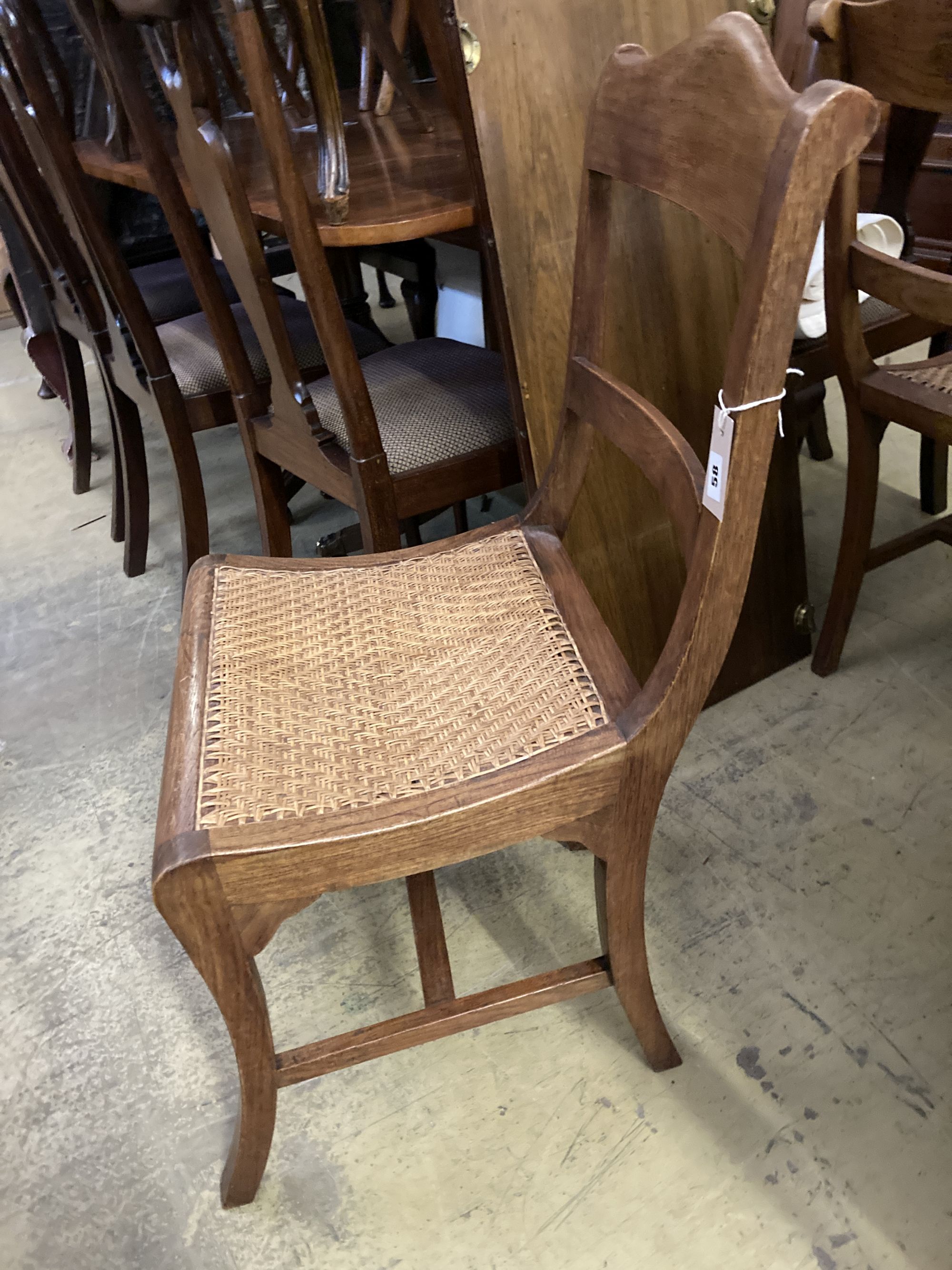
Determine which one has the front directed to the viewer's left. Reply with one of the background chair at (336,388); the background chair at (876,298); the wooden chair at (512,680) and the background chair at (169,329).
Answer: the wooden chair

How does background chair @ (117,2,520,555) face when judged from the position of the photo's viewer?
facing away from the viewer and to the right of the viewer

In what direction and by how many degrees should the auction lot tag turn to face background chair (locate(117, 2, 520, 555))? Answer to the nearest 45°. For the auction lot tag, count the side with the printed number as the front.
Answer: approximately 90° to its right

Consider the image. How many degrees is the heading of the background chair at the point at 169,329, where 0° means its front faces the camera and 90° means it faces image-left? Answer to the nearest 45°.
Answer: approximately 225°

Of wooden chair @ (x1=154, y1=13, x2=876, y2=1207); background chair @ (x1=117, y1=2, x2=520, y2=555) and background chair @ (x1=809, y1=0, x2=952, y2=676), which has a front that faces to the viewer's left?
the wooden chair

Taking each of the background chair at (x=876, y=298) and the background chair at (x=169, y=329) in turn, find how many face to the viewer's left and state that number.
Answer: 0

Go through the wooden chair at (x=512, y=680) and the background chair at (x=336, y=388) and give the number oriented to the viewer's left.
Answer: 1

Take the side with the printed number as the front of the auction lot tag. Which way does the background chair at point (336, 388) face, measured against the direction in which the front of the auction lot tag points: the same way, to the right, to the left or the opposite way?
the opposite way

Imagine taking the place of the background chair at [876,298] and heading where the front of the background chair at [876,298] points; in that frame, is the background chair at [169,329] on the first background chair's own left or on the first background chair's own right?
on the first background chair's own left

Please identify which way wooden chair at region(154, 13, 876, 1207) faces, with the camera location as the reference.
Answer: facing to the left of the viewer

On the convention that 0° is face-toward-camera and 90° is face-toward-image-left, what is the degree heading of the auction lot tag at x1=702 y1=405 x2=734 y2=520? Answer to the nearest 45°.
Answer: approximately 45°
